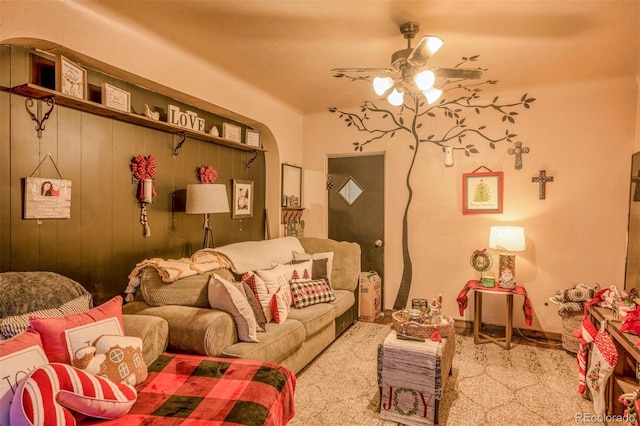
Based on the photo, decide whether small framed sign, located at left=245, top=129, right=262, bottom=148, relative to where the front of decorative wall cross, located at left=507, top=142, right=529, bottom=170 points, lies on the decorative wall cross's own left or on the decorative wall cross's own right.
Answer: on the decorative wall cross's own right

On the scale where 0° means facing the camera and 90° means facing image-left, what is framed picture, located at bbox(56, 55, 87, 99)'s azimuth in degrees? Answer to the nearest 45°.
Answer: approximately 315°

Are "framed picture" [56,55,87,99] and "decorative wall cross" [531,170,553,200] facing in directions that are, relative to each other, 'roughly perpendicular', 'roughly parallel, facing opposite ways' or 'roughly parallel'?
roughly perpendicular

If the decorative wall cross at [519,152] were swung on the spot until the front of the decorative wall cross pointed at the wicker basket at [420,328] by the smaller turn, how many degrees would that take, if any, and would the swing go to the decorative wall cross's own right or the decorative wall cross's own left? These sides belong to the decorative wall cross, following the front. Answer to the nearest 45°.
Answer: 0° — it already faces it

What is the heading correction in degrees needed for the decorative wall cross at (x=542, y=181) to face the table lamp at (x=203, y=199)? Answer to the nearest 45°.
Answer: approximately 45° to its right

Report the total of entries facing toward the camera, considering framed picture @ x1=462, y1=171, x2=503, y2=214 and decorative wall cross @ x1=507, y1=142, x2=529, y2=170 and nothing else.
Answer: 2

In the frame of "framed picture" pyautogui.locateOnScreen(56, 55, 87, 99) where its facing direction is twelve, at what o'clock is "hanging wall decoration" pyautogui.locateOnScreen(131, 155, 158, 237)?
The hanging wall decoration is roughly at 9 o'clock from the framed picture.

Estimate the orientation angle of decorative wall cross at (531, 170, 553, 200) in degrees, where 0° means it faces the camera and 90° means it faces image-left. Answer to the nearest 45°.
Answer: approximately 0°

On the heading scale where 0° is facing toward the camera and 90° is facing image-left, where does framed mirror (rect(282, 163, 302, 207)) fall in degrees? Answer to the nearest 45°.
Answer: approximately 315°

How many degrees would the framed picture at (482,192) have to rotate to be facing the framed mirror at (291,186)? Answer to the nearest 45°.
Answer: approximately 90° to its right
